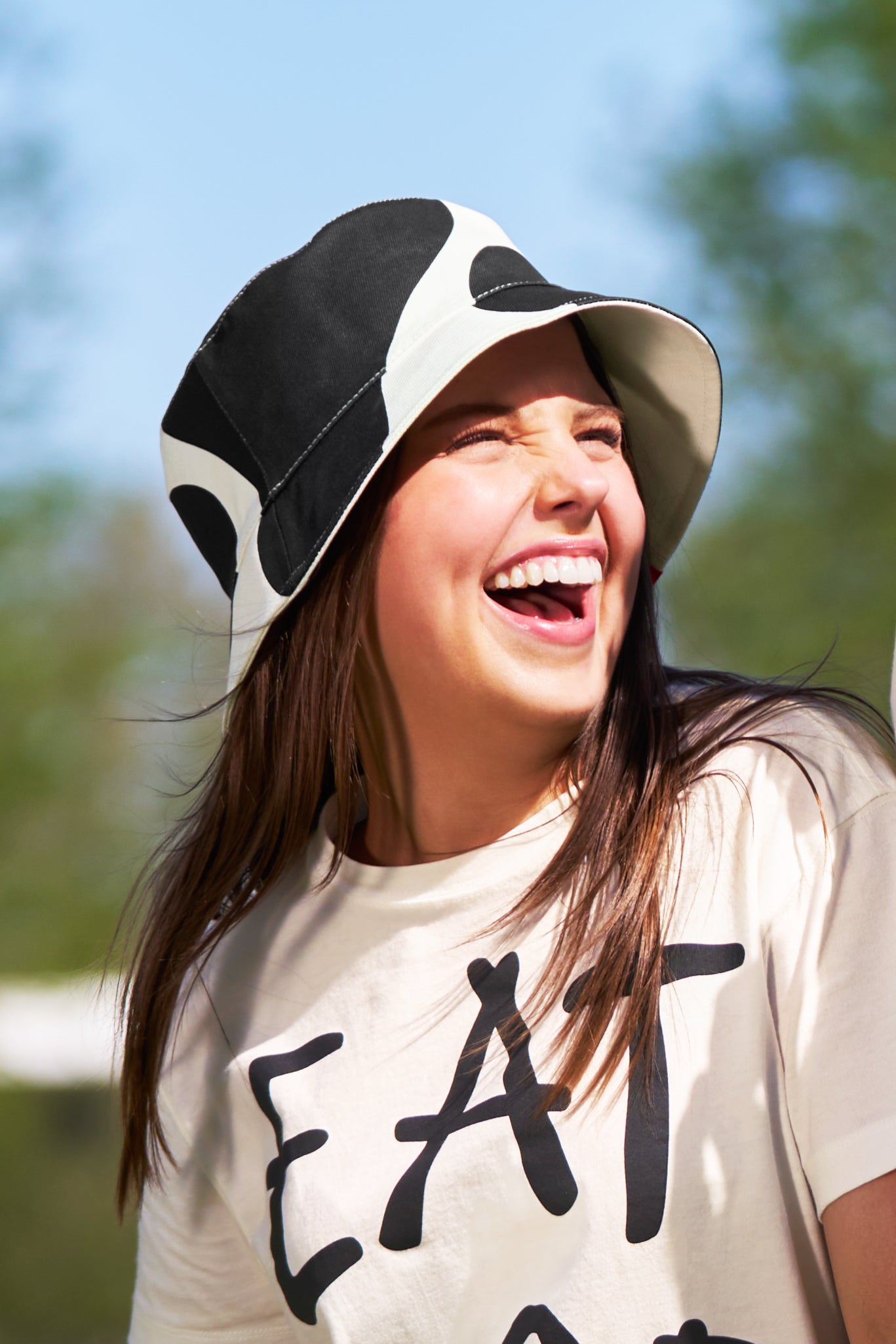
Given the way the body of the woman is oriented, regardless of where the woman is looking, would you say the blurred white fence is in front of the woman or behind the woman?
behind

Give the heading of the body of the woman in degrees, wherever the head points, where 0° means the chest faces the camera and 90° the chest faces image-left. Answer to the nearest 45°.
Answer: approximately 0°
